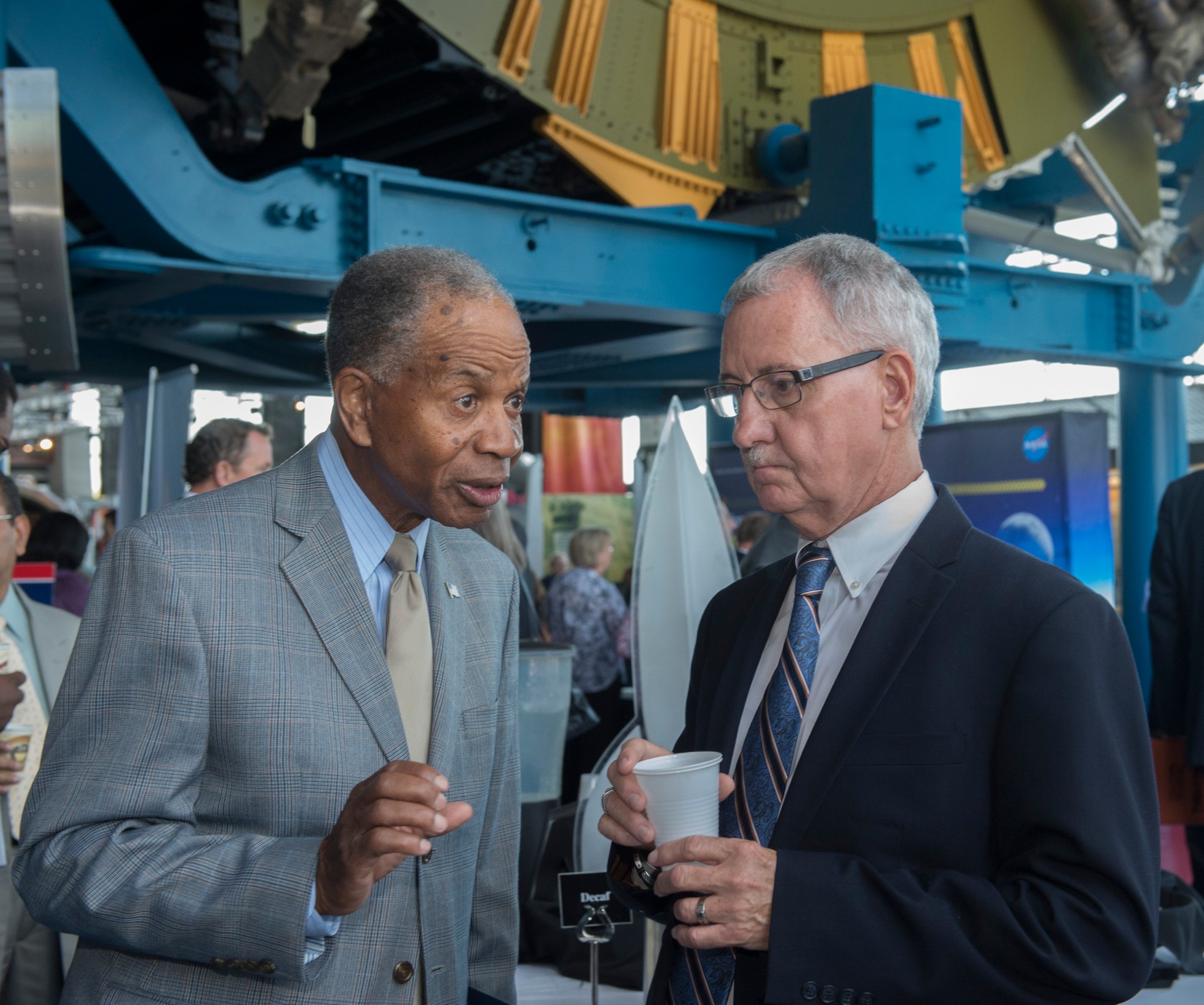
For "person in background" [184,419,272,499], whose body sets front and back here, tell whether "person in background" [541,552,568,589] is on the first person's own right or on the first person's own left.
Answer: on the first person's own left

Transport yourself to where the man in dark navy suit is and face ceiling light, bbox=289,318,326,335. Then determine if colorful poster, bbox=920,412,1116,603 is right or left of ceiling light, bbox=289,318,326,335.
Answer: right

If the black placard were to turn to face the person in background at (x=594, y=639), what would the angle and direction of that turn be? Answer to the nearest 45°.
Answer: approximately 180°

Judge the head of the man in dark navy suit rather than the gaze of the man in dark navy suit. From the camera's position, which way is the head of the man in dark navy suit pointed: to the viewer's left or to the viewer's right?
to the viewer's left

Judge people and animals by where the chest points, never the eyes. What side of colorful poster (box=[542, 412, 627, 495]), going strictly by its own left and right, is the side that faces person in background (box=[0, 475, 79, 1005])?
front

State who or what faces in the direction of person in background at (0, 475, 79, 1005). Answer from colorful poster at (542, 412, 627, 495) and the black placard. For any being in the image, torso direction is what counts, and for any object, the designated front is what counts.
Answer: the colorful poster

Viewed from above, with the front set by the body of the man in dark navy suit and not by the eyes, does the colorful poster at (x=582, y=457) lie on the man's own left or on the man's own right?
on the man's own right

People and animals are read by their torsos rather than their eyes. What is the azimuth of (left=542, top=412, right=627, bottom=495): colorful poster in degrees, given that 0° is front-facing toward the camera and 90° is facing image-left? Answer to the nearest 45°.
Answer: approximately 0°
